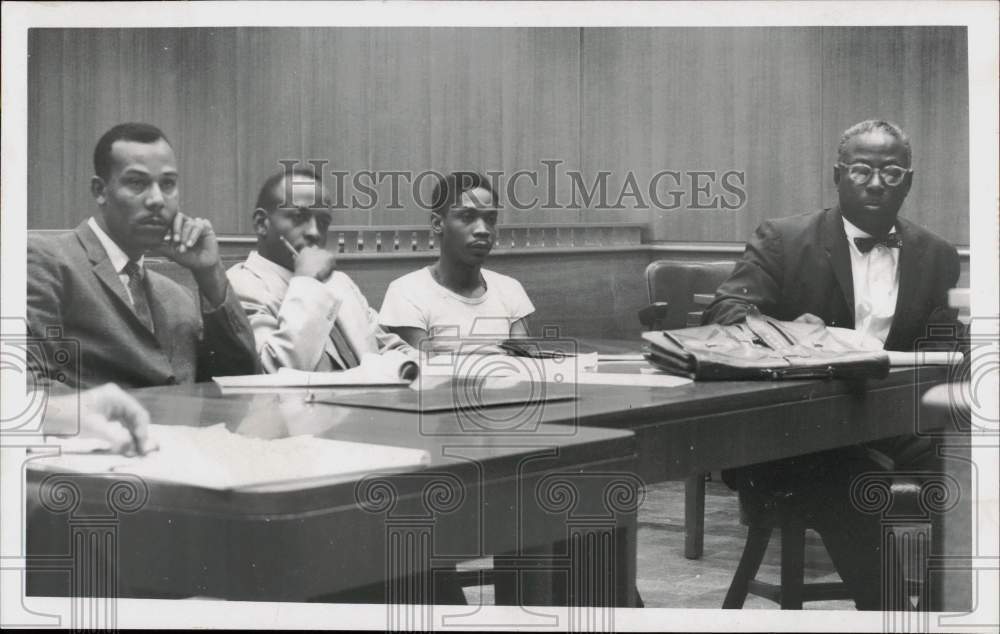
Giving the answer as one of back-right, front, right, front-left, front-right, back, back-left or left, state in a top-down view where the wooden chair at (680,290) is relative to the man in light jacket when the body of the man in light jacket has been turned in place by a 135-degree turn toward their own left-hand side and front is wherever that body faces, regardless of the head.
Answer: right

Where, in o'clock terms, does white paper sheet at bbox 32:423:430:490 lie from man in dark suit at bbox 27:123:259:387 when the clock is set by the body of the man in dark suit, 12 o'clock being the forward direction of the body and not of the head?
The white paper sheet is roughly at 1 o'clock from the man in dark suit.

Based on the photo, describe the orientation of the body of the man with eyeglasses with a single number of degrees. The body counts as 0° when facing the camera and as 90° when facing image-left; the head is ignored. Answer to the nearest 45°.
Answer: approximately 0°

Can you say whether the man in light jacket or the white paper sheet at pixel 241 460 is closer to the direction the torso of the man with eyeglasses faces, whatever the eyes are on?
the white paper sheet

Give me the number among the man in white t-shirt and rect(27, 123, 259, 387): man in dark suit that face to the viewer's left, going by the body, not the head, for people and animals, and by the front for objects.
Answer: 0

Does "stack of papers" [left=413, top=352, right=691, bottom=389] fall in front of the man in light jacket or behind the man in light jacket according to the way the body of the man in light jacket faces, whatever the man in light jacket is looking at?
in front
